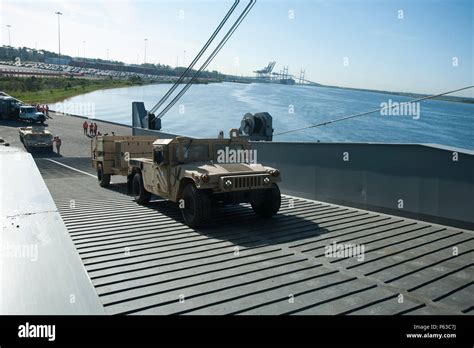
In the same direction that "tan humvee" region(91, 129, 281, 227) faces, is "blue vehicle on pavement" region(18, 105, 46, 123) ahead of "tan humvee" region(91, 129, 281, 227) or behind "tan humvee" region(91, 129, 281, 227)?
behind

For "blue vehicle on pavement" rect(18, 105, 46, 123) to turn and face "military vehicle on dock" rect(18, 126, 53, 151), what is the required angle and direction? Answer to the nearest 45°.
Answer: approximately 45° to its right

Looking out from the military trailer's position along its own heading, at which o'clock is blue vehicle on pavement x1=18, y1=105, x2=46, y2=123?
The blue vehicle on pavement is roughly at 7 o'clock from the military trailer.

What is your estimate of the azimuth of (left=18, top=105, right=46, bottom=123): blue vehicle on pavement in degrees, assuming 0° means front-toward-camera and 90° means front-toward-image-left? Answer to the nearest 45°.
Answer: approximately 315°

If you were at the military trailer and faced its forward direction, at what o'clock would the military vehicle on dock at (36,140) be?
The military vehicle on dock is roughly at 7 o'clock from the military trailer.

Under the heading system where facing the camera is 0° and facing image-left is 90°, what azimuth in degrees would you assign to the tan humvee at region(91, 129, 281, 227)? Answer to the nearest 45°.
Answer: approximately 315°

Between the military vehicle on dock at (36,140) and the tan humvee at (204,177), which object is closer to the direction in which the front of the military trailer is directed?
the tan humvee

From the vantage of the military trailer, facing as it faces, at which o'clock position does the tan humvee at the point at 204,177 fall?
The tan humvee is roughly at 1 o'clock from the military trailer.

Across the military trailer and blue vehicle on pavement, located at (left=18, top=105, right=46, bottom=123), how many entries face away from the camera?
0
